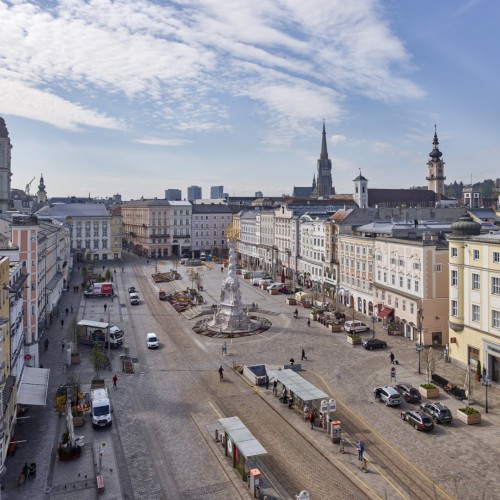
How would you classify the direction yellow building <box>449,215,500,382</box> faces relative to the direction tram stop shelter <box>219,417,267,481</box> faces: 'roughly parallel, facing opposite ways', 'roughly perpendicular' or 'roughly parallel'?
roughly parallel, facing opposite ways

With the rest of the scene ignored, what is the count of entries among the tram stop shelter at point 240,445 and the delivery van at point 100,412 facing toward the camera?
1

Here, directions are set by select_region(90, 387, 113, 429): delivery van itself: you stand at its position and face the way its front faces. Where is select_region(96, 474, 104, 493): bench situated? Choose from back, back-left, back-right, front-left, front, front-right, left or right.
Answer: front

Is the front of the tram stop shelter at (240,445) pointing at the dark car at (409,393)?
yes

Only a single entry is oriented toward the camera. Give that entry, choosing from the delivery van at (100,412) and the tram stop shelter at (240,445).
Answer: the delivery van

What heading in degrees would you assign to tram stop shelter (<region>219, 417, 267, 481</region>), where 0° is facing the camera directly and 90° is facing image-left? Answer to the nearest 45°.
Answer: approximately 225°

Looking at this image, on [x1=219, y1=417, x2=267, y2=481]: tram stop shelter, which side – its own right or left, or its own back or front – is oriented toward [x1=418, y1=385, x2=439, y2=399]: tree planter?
front

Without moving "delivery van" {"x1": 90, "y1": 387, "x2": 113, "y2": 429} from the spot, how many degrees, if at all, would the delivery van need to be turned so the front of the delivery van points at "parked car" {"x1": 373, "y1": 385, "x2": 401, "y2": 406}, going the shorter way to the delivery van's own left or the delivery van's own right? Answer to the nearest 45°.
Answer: approximately 90° to the delivery van's own left

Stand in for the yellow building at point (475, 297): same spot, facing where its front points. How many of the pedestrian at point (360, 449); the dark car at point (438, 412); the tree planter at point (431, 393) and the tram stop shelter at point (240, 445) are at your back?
0

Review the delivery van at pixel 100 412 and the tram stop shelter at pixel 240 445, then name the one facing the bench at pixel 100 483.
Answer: the delivery van

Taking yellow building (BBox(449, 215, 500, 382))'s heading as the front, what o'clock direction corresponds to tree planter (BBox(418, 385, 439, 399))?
The tree planter is roughly at 11 o'clock from the yellow building.

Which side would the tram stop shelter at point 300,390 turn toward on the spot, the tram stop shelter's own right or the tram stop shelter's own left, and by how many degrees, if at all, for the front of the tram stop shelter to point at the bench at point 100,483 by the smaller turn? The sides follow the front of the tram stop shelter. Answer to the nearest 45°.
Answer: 0° — it already faces it

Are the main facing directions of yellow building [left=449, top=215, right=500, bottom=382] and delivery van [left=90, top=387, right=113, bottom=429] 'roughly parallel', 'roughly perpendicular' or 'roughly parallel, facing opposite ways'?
roughly perpendicular

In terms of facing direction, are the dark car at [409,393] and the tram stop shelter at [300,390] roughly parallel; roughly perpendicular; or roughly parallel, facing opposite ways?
roughly perpendicular

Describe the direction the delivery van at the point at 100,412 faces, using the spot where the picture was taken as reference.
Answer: facing the viewer

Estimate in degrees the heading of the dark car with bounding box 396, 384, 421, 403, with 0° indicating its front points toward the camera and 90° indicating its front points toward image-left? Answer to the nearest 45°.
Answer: approximately 135°

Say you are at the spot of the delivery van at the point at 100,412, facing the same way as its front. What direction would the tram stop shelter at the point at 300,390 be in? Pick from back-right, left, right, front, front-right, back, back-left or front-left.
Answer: left
